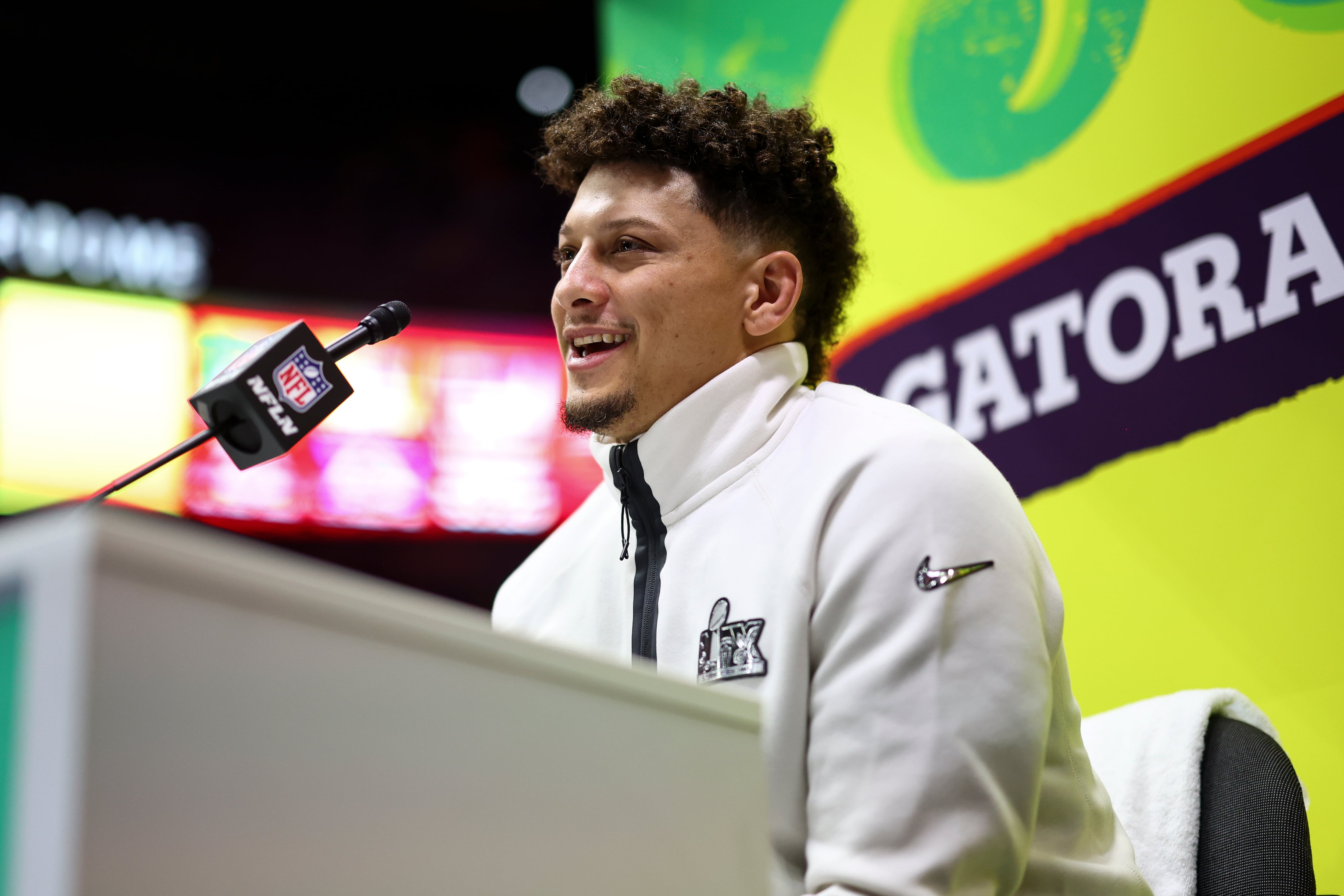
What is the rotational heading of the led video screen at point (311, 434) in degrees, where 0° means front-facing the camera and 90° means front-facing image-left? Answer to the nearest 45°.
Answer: approximately 0°

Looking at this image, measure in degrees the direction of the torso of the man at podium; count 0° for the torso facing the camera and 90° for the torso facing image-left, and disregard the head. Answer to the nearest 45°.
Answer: approximately 45°

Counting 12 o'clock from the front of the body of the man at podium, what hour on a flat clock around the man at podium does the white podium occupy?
The white podium is roughly at 11 o'clock from the man at podium.

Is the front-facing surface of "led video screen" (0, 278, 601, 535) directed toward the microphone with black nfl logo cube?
yes
